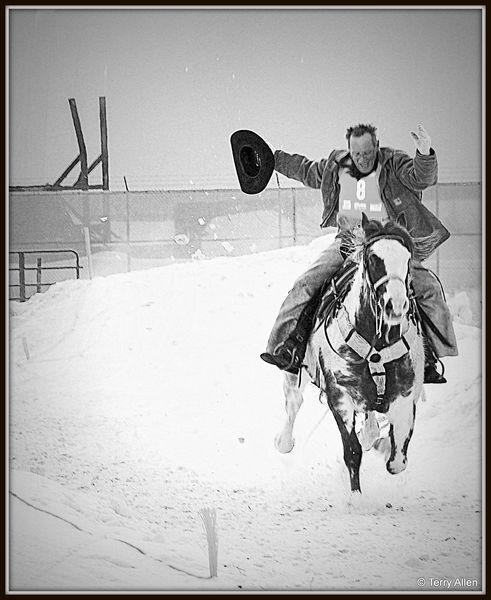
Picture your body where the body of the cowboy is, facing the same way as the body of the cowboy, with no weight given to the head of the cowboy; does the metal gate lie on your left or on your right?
on your right

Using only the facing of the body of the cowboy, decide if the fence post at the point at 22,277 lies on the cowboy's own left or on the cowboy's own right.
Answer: on the cowboy's own right

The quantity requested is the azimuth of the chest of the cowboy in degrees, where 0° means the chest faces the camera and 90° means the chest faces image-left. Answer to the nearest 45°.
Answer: approximately 0°
